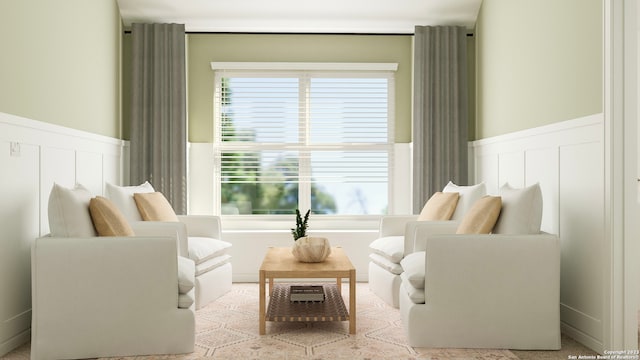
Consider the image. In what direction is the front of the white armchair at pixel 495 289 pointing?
to the viewer's left

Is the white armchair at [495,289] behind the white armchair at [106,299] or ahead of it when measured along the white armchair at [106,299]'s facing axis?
ahead

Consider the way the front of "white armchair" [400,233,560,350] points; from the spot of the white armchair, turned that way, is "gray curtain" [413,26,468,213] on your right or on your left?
on your right

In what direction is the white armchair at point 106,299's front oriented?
to the viewer's right

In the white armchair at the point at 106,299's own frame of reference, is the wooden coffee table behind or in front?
in front

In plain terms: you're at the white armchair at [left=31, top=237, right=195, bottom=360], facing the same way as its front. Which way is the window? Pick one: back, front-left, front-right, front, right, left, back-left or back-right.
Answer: front-left

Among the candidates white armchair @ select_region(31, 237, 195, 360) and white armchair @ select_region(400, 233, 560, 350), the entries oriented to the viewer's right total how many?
1

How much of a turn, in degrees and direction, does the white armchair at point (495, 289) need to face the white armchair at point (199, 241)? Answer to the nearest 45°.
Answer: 0° — it already faces it

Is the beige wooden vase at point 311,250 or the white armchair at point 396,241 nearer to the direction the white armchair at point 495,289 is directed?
the beige wooden vase

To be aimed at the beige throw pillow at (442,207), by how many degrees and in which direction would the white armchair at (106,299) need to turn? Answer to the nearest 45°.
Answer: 0° — it already faces it
